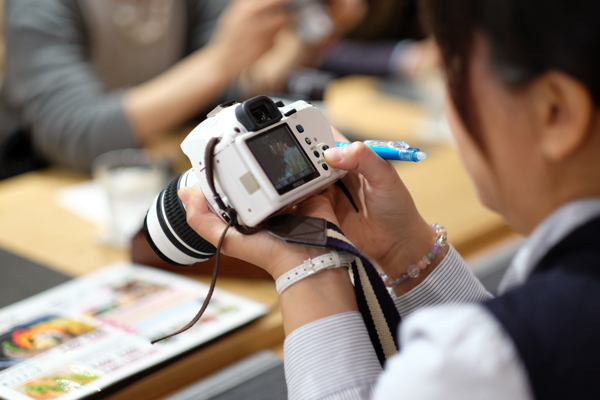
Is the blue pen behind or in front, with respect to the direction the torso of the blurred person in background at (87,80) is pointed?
in front

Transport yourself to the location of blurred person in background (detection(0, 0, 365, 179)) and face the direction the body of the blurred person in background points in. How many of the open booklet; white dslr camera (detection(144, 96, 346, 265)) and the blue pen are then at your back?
0

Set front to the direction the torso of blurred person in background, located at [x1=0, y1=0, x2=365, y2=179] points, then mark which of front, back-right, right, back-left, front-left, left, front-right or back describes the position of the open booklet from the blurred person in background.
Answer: front-right

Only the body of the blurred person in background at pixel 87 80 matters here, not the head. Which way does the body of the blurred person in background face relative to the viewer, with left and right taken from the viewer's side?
facing the viewer and to the right of the viewer

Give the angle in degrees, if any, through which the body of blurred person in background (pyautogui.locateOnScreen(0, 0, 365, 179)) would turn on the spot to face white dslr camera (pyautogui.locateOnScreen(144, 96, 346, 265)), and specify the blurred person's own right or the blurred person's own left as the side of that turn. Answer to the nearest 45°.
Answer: approximately 45° to the blurred person's own right
